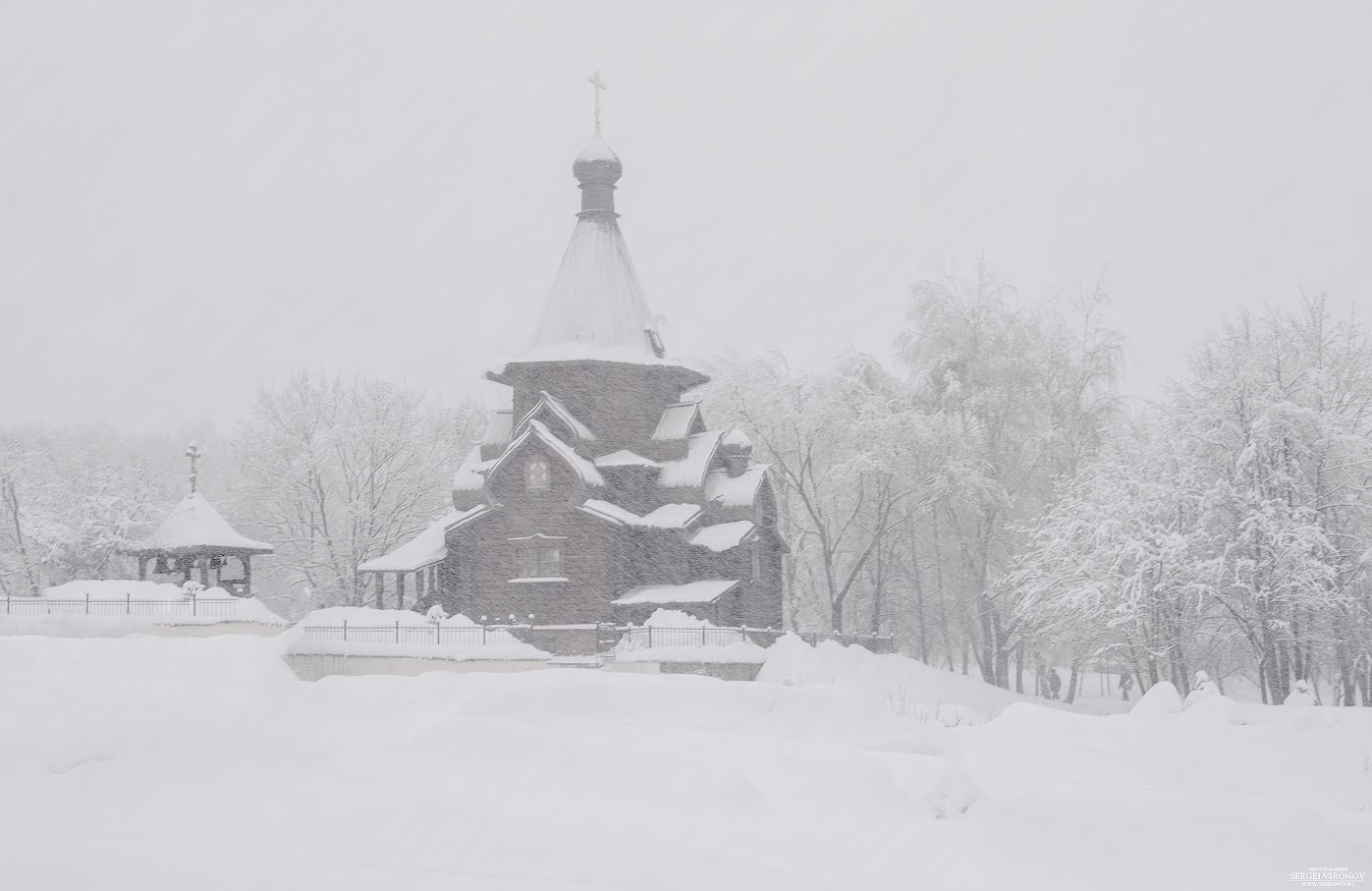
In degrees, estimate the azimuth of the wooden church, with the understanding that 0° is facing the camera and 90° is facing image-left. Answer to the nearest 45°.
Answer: approximately 90°

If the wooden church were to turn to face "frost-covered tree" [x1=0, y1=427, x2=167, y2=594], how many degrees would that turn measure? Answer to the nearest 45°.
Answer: approximately 45° to its right

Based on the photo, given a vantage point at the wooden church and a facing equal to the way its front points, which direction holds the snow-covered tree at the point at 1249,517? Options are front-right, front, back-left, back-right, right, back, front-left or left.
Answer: back-left

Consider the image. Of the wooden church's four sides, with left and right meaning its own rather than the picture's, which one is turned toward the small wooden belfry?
front

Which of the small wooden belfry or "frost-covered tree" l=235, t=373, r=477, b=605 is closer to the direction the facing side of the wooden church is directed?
the small wooden belfry

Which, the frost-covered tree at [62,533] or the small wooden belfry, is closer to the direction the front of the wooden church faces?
the small wooden belfry

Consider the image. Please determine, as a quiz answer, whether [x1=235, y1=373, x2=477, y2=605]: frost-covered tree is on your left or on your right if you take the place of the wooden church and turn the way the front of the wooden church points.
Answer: on your right

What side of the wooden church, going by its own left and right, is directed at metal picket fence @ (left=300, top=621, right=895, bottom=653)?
left

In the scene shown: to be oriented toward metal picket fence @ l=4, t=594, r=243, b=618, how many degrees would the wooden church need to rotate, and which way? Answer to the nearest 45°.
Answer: approximately 45° to its left

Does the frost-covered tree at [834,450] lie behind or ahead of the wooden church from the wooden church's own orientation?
behind
